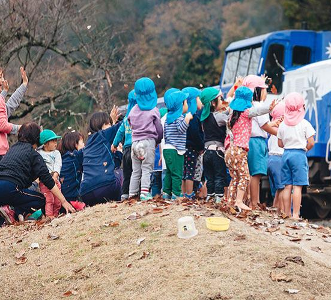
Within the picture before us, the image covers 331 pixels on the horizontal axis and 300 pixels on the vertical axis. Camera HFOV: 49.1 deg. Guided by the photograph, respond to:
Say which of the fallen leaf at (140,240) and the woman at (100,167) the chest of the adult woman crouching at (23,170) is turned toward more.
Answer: the woman

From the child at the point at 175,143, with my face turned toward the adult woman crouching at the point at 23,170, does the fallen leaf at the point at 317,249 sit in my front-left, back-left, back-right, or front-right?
back-left

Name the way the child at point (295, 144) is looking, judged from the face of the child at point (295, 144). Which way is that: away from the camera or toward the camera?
away from the camera

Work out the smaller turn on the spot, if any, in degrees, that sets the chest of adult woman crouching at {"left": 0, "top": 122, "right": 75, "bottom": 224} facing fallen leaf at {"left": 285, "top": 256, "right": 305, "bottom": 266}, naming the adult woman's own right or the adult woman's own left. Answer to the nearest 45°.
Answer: approximately 90° to the adult woman's own right

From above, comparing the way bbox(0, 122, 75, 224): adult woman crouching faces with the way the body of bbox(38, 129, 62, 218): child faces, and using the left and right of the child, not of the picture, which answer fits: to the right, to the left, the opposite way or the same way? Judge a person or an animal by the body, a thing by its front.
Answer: to the left

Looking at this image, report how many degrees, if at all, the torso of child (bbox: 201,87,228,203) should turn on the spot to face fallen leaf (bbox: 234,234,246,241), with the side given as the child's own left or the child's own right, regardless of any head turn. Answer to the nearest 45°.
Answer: approximately 135° to the child's own right

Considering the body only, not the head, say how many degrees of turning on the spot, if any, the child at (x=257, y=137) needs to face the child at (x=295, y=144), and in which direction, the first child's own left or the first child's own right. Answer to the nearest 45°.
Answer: approximately 45° to the first child's own right

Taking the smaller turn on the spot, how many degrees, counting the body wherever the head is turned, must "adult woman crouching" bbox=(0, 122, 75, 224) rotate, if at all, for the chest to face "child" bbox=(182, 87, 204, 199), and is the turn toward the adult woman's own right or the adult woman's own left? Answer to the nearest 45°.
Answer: approximately 45° to the adult woman's own right

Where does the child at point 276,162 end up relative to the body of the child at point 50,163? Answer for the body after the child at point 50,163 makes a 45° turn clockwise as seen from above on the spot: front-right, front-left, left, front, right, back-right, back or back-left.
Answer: left

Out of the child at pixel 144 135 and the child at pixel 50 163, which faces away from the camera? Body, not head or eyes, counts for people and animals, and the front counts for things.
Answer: the child at pixel 144 135

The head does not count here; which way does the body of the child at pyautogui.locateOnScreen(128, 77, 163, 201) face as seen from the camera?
away from the camera

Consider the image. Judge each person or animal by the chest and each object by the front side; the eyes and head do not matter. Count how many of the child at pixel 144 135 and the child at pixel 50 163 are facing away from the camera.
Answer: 1
